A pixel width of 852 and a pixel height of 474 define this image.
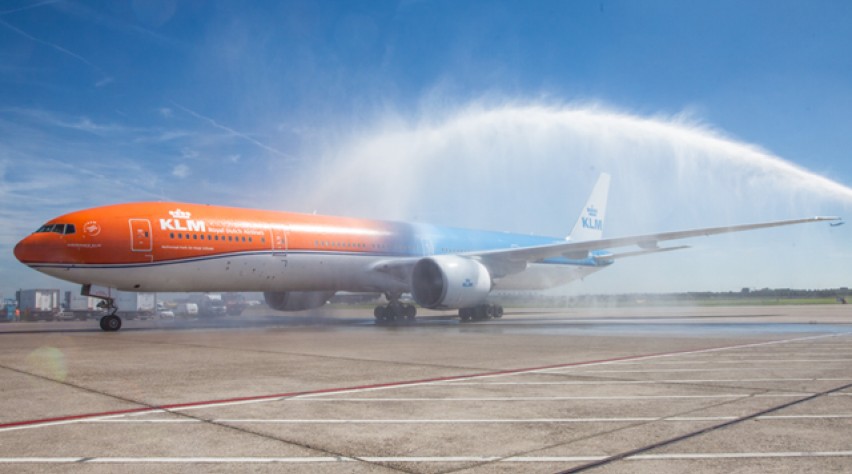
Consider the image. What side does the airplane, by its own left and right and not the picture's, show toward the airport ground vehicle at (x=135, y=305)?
right

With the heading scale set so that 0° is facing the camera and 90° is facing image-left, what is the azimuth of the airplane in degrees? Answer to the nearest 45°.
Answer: approximately 45°
